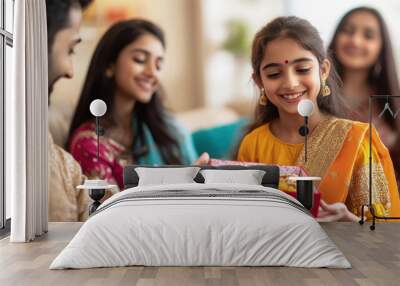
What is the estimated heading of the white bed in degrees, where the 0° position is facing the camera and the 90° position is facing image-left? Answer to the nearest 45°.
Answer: approximately 0°
